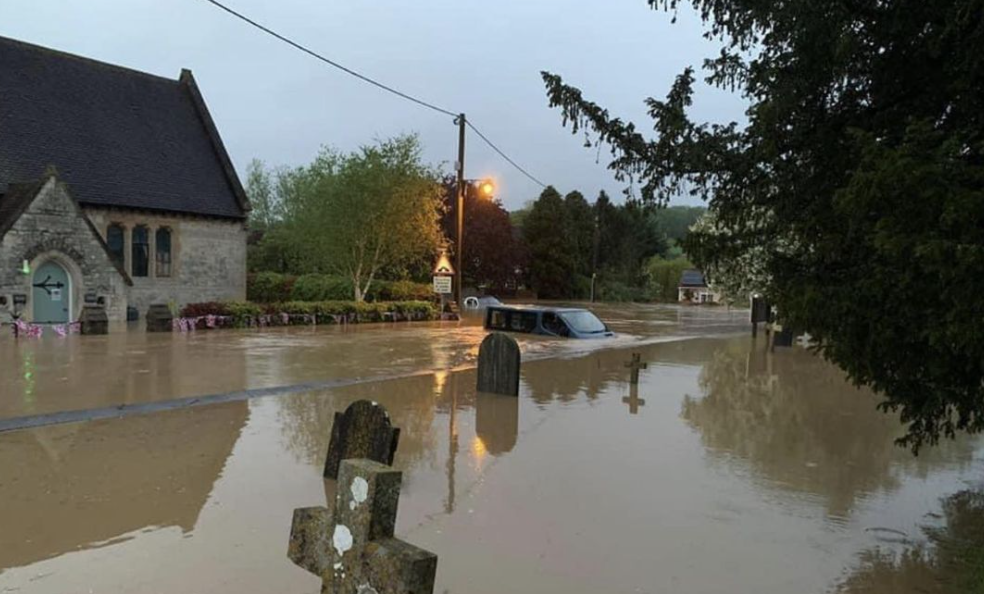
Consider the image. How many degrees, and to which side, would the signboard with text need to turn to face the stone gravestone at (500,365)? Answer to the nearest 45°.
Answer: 0° — it already faces it

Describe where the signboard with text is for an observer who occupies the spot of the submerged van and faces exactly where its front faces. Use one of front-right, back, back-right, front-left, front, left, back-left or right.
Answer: back

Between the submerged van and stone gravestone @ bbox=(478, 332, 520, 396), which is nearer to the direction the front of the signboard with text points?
the stone gravestone

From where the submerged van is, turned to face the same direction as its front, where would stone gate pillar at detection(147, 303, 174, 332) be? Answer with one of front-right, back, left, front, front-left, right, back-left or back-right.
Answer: back-right

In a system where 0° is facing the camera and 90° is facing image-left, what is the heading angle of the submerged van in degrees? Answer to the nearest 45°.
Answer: approximately 315°

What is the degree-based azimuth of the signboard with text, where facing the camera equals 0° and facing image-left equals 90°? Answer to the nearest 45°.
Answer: approximately 0°

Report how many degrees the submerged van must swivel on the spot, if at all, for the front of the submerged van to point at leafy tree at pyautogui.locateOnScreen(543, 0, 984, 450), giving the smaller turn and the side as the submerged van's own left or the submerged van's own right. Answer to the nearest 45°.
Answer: approximately 45° to the submerged van's own right

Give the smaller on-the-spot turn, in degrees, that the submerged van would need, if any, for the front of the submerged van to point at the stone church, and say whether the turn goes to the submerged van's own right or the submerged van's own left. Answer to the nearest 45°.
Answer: approximately 135° to the submerged van's own right
